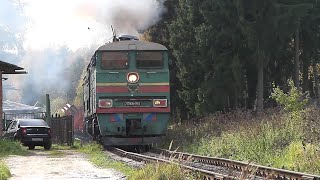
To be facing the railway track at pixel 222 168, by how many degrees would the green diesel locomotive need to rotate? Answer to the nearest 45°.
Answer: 0° — it already faces it

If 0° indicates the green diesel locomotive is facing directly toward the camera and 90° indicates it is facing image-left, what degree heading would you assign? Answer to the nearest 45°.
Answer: approximately 0°
